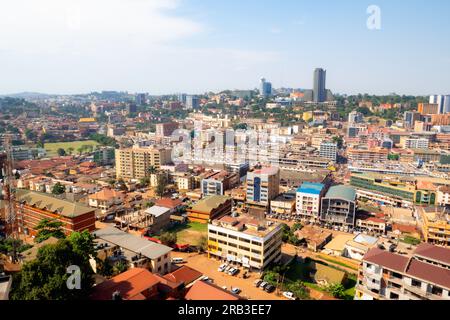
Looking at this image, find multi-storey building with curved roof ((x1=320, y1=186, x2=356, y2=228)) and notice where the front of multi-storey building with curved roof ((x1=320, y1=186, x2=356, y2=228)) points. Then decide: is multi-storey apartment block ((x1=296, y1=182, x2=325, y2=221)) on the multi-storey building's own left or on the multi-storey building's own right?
on the multi-storey building's own right

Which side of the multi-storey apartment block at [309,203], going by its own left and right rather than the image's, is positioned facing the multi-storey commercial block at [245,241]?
front

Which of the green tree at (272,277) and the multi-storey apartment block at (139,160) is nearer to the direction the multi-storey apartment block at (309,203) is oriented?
the green tree

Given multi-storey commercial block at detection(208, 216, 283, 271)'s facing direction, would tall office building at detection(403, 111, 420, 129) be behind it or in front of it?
behind

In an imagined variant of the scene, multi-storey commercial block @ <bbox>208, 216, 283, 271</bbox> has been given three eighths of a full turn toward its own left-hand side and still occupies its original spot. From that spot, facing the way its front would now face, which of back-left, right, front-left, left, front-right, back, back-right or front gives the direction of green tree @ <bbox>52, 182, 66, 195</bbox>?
back-left

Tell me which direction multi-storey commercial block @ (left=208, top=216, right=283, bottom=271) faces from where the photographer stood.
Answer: facing the viewer and to the left of the viewer

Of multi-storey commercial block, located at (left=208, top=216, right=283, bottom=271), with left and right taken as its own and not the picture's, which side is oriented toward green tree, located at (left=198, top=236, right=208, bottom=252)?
right

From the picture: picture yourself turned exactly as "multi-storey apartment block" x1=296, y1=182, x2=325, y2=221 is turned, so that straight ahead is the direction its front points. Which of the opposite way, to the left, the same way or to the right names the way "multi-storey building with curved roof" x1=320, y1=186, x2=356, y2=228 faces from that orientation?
the same way

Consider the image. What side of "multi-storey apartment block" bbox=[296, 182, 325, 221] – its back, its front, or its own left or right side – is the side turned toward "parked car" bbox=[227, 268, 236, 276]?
front

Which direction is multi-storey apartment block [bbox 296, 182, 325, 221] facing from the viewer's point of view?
toward the camera

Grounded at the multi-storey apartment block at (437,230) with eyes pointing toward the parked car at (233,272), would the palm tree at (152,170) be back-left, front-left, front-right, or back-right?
front-right

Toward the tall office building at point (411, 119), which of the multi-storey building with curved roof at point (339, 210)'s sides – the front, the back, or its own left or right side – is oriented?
back

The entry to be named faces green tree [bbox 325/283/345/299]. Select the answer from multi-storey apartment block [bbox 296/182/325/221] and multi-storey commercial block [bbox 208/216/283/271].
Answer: multi-storey apartment block [bbox 296/182/325/221]

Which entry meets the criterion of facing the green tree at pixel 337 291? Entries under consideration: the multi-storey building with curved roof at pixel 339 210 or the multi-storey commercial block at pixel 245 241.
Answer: the multi-storey building with curved roof at pixel 339 210

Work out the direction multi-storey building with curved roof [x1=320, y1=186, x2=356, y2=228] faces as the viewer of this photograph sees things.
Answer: facing the viewer

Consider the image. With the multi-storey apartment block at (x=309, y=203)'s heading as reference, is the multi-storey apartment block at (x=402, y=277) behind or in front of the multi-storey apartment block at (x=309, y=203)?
in front
